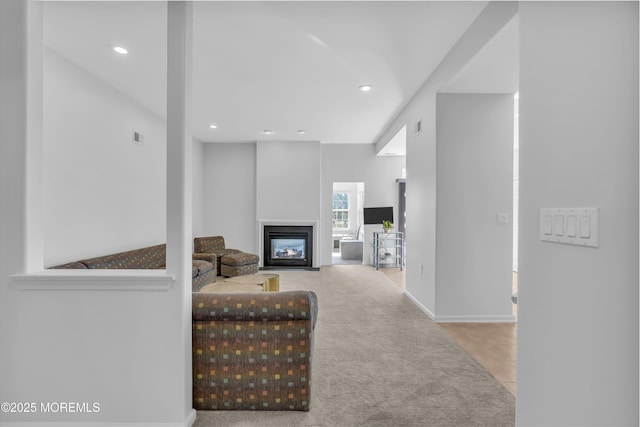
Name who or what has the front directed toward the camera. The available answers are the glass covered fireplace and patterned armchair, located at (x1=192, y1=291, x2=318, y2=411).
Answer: the glass covered fireplace

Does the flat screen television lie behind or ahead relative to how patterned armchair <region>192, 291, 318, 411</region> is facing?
ahead

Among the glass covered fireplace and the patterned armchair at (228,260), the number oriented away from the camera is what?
0

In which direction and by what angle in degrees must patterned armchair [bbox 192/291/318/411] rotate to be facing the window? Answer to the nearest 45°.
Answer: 0° — it already faces it

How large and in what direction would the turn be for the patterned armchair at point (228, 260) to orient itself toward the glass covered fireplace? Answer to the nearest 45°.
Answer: approximately 90° to its left

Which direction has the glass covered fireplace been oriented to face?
toward the camera

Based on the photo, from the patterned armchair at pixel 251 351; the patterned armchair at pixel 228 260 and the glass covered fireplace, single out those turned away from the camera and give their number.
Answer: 1

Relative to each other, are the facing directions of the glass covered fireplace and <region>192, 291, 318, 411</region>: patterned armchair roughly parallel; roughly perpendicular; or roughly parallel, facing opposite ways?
roughly parallel, facing opposite ways

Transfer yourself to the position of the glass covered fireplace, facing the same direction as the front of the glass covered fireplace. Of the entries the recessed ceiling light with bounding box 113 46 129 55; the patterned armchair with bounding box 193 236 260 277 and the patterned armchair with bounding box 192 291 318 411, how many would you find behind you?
0

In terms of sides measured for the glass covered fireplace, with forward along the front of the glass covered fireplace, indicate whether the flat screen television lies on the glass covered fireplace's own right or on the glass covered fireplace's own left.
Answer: on the glass covered fireplace's own left

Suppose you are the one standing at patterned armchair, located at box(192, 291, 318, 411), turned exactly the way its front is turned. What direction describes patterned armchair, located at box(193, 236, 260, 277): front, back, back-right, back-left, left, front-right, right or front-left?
front

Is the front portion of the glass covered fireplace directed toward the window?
no

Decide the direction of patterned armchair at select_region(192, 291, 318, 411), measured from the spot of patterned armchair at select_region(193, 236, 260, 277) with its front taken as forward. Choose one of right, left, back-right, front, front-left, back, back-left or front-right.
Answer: front-right

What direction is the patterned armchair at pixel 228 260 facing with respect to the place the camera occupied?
facing the viewer and to the right of the viewer

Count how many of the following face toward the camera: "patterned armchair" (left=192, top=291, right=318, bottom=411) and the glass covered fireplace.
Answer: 1

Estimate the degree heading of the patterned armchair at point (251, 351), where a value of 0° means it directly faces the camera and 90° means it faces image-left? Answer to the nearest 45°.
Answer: approximately 180°

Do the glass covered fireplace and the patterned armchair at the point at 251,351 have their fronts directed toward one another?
yes

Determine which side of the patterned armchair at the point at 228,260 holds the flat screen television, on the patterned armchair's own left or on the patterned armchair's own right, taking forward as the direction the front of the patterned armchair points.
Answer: on the patterned armchair's own left

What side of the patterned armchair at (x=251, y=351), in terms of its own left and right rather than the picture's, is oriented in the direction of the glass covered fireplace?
front

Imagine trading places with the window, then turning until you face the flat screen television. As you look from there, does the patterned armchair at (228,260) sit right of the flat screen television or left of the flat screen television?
right
